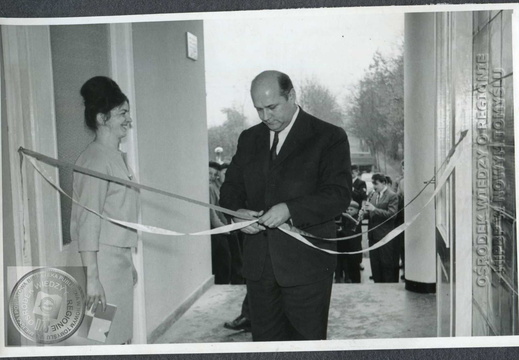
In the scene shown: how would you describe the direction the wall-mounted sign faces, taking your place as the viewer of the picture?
facing the viewer and to the right of the viewer

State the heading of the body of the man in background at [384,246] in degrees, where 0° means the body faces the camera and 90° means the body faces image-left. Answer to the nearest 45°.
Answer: approximately 45°
